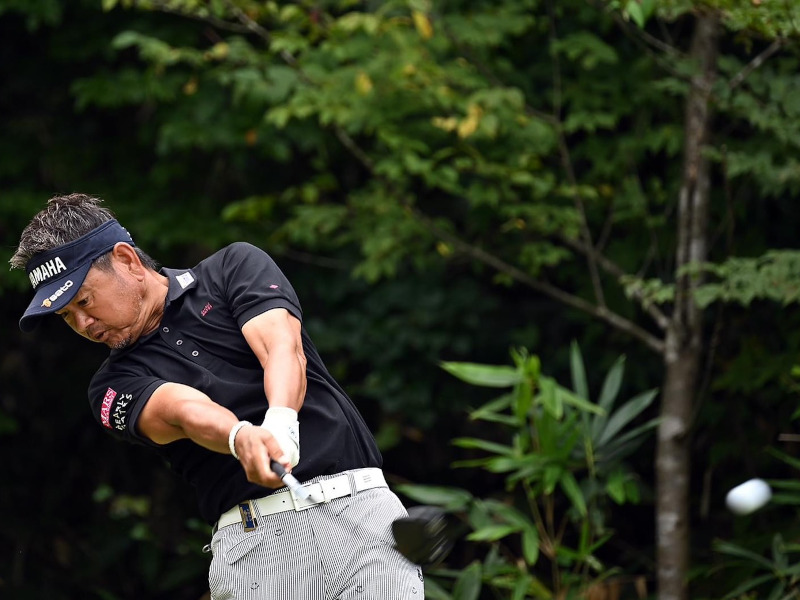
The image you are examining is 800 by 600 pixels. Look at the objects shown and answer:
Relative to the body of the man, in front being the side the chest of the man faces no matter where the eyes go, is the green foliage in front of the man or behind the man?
behind

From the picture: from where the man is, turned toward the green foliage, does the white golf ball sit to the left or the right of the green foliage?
right

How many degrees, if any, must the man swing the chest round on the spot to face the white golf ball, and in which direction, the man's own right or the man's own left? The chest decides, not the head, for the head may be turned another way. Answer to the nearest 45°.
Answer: approximately 90° to the man's own left

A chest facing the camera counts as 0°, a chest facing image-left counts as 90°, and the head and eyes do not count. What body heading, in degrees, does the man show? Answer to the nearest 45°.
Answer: approximately 0°

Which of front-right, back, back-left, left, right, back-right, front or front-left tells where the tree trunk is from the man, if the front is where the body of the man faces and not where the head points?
back-left
